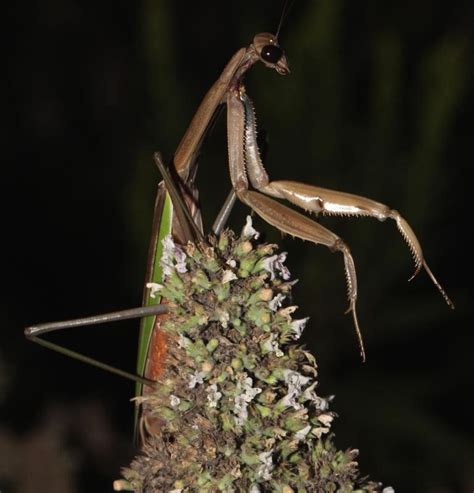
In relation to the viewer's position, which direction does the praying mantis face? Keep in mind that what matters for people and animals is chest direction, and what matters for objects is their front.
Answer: facing to the right of the viewer
